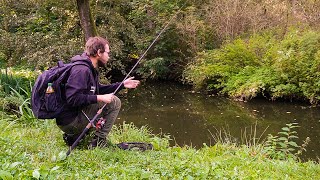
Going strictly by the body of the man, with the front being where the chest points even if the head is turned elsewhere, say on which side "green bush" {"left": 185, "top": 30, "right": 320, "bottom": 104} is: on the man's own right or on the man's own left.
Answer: on the man's own left

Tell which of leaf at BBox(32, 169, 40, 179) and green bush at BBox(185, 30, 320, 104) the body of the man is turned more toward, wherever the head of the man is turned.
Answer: the green bush

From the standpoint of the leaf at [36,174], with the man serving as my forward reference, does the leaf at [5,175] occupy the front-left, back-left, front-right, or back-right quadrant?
back-left

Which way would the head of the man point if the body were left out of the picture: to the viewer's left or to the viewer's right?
to the viewer's right

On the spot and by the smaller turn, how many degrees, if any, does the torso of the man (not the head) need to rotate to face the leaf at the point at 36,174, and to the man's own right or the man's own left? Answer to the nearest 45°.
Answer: approximately 90° to the man's own right

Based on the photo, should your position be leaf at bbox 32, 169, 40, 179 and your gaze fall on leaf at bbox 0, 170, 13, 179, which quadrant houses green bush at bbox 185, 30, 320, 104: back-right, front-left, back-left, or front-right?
back-right

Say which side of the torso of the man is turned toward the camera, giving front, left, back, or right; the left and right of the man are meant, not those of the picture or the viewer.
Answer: right

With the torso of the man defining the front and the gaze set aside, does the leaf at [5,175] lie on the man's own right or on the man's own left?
on the man's own right
